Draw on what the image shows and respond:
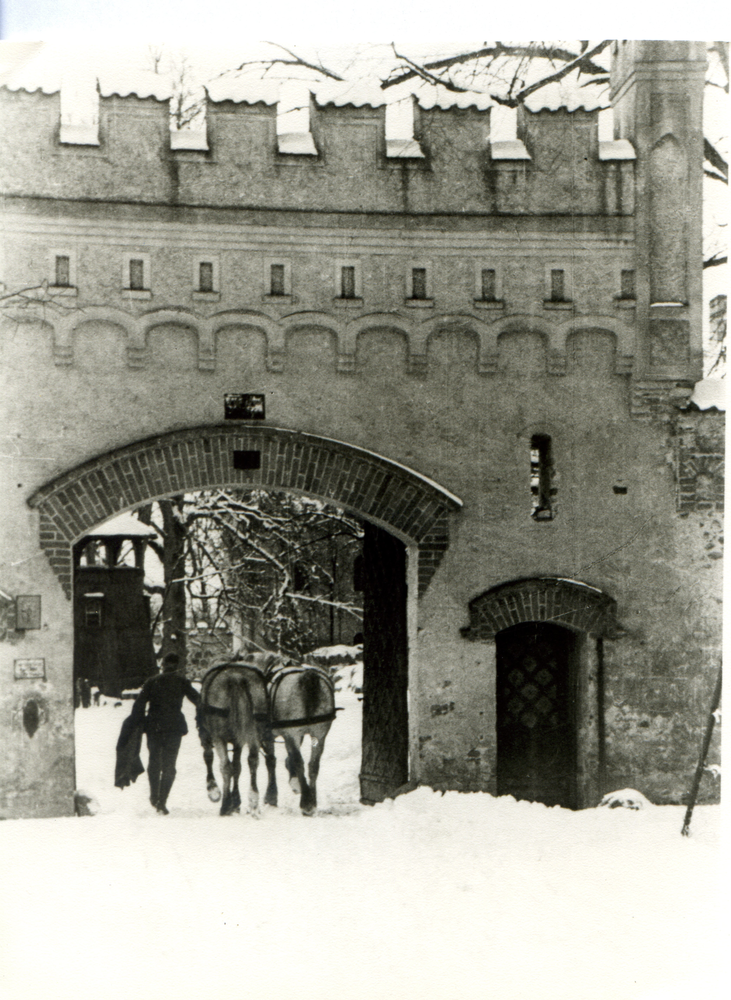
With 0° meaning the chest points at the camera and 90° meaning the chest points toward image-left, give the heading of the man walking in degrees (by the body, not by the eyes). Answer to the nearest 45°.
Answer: approximately 180°

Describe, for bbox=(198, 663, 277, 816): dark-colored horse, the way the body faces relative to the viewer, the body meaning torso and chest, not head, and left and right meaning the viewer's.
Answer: facing away from the viewer

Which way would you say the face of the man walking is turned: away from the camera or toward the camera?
away from the camera

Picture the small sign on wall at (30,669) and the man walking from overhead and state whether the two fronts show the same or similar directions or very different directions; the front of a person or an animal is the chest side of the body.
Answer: very different directions

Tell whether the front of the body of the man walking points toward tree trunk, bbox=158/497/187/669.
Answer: yes

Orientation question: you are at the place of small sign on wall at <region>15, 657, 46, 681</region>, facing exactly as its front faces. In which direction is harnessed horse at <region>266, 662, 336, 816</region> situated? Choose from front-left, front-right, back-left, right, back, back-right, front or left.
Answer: left

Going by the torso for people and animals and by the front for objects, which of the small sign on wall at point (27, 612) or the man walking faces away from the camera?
the man walking

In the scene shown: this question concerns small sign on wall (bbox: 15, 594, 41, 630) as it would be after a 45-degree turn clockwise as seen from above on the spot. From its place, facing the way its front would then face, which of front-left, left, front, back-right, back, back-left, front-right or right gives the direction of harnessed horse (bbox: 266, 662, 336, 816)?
back-left

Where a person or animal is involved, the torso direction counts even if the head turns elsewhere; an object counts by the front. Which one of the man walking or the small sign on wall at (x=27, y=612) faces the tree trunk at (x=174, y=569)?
the man walking

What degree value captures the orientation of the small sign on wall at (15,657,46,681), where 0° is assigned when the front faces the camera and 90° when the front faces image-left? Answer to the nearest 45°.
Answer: approximately 0°

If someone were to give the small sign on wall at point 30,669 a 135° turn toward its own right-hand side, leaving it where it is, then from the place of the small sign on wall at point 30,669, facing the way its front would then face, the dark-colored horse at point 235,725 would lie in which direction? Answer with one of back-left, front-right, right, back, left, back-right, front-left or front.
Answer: back-right
